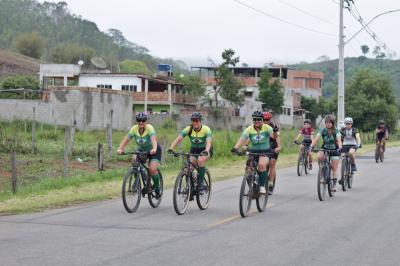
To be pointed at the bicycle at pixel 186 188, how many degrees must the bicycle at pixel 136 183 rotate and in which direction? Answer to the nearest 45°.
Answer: approximately 135° to its left

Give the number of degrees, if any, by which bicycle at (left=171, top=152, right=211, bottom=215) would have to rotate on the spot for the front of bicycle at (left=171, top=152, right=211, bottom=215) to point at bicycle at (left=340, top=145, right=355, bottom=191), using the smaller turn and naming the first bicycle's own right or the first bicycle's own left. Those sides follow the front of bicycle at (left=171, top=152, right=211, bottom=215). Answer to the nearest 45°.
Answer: approximately 180°

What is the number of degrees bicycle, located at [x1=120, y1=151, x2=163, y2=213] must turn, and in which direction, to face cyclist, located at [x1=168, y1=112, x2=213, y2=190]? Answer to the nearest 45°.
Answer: approximately 135° to its left

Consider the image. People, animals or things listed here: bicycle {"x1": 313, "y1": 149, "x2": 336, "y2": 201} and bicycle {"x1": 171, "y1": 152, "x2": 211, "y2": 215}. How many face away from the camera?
0

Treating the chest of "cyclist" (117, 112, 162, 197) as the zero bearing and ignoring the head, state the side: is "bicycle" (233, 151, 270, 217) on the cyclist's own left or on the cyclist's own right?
on the cyclist's own left

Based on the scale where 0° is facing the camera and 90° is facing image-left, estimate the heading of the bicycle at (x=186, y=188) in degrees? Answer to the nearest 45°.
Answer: approximately 45°

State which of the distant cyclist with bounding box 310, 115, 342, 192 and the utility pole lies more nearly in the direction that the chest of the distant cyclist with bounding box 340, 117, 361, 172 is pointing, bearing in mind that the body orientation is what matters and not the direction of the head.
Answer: the distant cyclist

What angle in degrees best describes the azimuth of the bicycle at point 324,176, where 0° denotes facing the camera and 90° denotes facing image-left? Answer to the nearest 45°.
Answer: approximately 45°

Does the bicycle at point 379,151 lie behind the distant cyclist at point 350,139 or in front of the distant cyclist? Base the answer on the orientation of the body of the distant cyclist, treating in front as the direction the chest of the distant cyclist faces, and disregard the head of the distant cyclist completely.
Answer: behind
